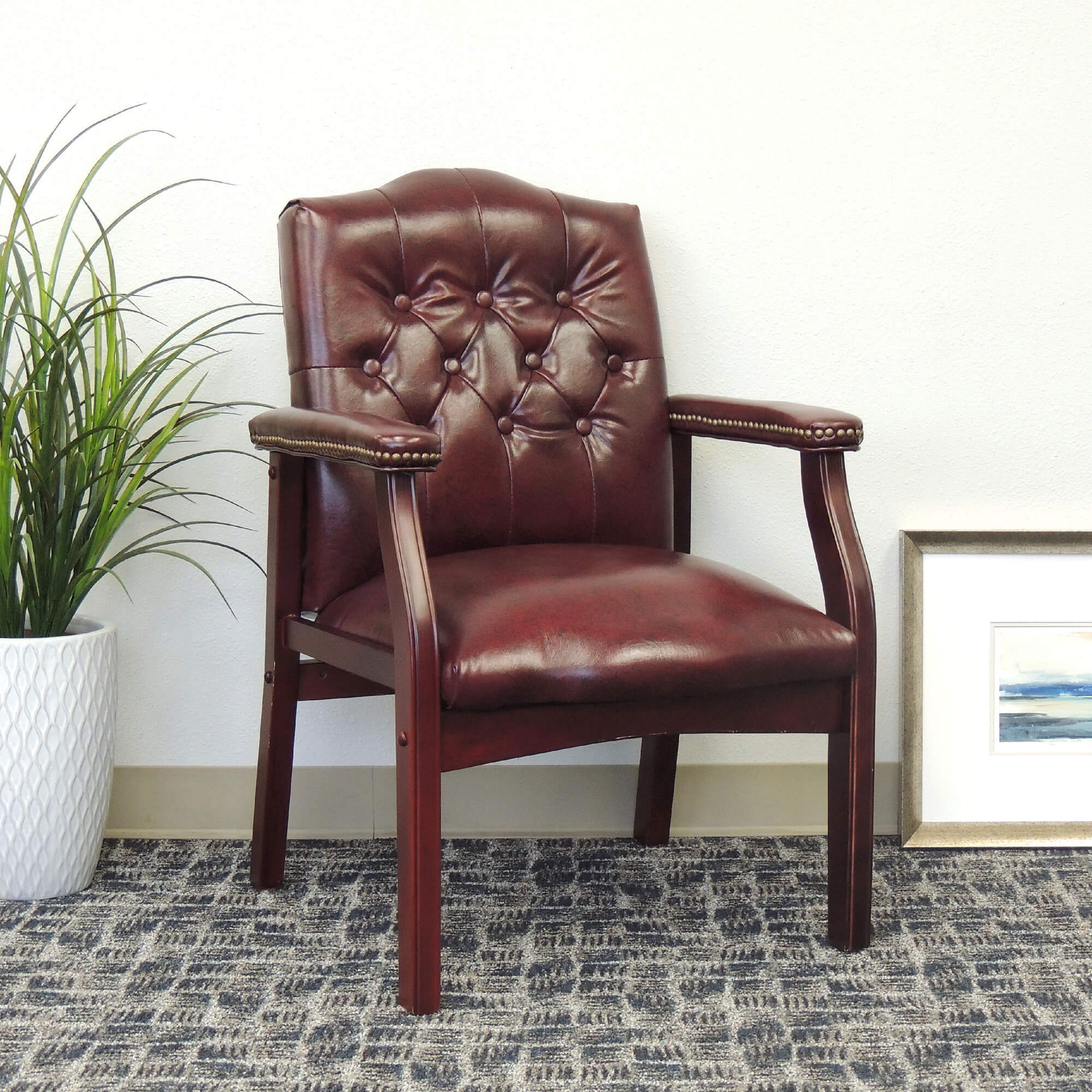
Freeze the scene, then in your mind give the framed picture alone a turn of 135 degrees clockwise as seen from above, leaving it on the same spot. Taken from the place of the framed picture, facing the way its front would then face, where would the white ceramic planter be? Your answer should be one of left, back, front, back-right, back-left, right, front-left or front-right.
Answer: left

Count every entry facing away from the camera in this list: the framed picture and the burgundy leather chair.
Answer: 0

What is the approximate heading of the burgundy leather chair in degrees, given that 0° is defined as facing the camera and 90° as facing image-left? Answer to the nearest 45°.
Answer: approximately 315°

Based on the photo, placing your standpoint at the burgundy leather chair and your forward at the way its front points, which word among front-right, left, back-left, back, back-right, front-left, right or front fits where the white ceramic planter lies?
back-right

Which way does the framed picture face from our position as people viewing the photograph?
facing the viewer
